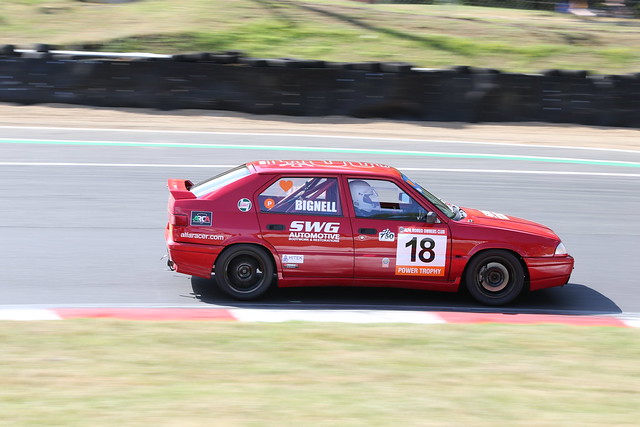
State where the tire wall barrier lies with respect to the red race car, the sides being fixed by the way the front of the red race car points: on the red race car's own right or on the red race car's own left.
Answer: on the red race car's own left

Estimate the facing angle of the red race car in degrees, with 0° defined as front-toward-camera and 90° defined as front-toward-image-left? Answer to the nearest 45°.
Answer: approximately 270°
